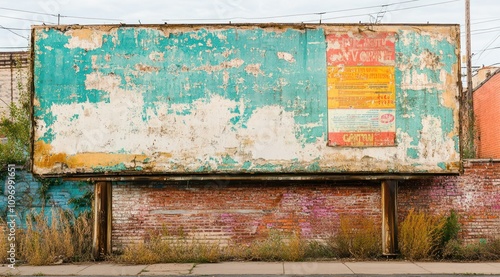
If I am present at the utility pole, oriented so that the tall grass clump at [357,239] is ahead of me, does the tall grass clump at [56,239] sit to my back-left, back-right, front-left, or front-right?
front-right

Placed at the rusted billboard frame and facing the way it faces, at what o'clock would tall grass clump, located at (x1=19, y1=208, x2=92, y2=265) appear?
The tall grass clump is roughly at 3 o'clock from the rusted billboard frame.

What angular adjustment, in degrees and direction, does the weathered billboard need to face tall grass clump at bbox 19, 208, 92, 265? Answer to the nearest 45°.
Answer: approximately 90° to its right

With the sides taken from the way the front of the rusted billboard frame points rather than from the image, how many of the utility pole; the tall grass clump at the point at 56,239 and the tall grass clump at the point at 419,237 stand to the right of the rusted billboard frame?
1

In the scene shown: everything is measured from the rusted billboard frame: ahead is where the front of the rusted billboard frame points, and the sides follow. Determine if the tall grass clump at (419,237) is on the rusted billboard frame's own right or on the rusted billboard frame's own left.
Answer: on the rusted billboard frame's own left

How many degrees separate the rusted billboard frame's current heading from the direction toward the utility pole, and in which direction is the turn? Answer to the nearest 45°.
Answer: approximately 135° to its left

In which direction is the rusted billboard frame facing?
toward the camera

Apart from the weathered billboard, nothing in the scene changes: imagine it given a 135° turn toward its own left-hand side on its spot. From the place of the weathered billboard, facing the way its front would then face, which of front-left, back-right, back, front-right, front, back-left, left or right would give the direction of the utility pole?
front

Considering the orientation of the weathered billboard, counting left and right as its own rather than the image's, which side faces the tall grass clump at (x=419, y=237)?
left
